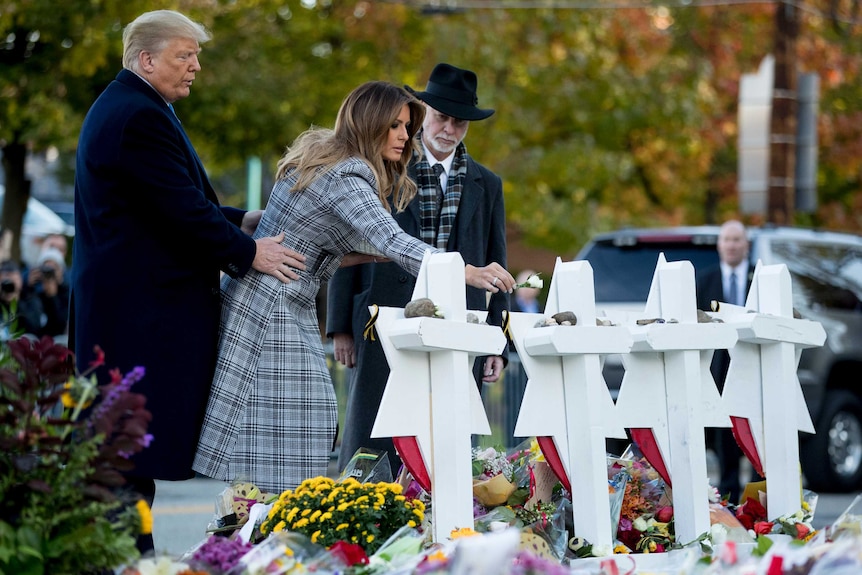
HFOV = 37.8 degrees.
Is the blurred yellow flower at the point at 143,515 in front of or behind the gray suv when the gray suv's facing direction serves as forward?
behind

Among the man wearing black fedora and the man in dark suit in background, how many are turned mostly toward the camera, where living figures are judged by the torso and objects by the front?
2

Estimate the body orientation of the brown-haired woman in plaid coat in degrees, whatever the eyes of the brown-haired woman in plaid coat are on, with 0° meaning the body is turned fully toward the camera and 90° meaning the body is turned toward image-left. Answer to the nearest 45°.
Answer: approximately 270°

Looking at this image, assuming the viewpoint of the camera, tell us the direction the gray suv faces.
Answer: facing away from the viewer and to the right of the viewer

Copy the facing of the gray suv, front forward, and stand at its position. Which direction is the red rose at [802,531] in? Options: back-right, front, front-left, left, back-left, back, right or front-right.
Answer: back-right

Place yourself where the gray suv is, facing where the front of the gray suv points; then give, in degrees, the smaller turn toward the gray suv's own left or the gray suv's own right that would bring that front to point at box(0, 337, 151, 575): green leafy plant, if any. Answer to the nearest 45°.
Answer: approximately 135° to the gray suv's own right

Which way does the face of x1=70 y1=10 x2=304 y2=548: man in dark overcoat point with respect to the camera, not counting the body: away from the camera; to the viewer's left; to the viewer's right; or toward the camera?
to the viewer's right

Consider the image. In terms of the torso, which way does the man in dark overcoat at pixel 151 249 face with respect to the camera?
to the viewer's right
